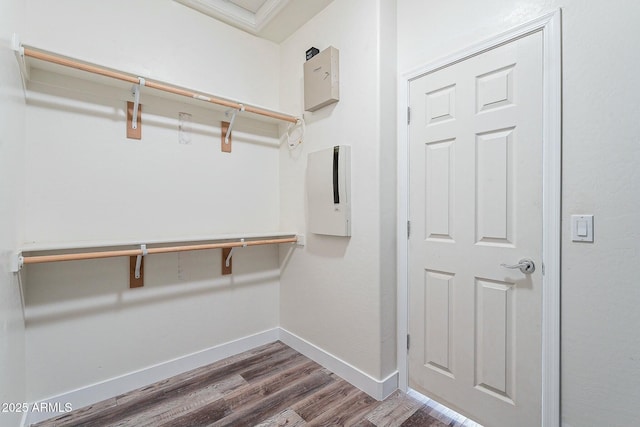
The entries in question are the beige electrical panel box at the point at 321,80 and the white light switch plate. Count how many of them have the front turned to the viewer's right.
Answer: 0

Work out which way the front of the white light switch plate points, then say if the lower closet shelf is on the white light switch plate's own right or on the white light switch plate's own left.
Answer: on the white light switch plate's own right

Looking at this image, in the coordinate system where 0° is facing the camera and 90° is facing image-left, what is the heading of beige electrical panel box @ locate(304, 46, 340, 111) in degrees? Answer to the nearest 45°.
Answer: approximately 45°

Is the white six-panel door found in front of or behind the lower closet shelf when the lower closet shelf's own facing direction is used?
in front

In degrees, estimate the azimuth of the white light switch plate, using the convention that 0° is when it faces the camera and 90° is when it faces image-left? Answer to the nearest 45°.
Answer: approximately 0°

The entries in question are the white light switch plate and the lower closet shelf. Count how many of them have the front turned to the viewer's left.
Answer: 0

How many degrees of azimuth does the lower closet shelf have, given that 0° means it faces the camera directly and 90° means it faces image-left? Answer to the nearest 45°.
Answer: approximately 315°

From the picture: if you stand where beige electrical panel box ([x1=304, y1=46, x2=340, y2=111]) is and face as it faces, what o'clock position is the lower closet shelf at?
The lower closet shelf is roughly at 1 o'clock from the beige electrical panel box.
